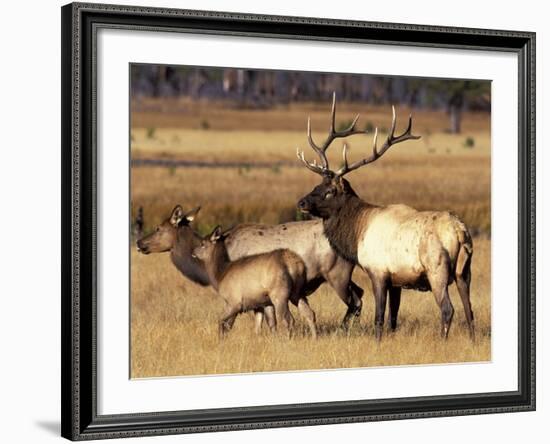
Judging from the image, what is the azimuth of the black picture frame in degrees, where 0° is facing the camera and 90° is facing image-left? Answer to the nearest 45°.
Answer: approximately 315°
